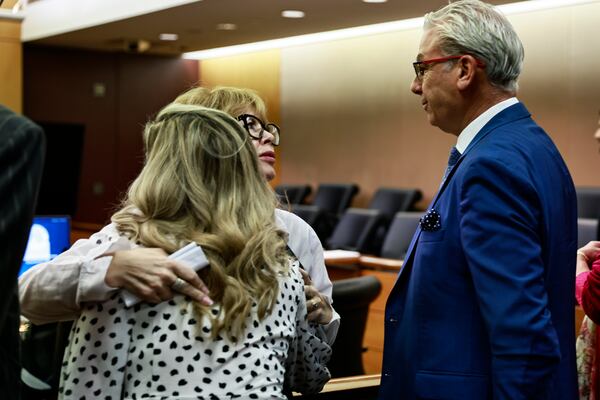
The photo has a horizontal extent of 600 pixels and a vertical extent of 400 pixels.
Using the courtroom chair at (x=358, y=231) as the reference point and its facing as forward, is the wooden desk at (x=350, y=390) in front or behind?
in front

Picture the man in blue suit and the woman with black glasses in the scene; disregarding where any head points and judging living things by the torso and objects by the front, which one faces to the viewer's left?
the man in blue suit

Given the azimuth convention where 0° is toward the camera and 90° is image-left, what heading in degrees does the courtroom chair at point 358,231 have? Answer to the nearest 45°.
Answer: approximately 45°

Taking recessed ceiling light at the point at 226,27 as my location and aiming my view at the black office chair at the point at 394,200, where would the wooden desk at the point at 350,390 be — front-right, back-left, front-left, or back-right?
front-right

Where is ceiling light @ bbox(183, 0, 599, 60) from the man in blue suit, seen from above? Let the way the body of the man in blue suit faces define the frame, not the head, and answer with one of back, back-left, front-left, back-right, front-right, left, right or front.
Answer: right

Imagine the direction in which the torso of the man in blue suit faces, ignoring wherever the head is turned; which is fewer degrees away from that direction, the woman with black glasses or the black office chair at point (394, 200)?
the woman with black glasses

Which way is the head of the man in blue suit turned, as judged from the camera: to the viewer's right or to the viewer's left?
to the viewer's left

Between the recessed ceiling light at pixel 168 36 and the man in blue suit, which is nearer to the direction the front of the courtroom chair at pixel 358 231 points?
the man in blue suit

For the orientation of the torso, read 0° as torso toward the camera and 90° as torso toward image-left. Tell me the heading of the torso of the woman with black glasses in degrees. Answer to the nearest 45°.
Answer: approximately 315°

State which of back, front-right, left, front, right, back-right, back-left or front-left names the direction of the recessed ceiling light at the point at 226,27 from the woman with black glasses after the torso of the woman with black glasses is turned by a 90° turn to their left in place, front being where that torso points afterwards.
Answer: front-left

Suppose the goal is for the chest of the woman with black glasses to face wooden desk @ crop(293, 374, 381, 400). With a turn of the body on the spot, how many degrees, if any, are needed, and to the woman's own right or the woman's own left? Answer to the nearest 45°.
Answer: approximately 90° to the woman's own left

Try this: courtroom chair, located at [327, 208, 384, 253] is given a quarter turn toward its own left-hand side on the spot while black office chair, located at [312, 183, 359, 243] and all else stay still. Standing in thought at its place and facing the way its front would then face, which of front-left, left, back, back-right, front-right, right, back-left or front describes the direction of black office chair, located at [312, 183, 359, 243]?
back-left

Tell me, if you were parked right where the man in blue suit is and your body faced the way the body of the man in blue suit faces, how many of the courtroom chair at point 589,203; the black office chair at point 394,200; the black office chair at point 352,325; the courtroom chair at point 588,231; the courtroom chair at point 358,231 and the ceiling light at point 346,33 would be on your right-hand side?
6

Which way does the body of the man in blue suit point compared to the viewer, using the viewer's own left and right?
facing to the left of the viewer

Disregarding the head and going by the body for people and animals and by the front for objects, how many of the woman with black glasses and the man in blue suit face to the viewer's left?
1
